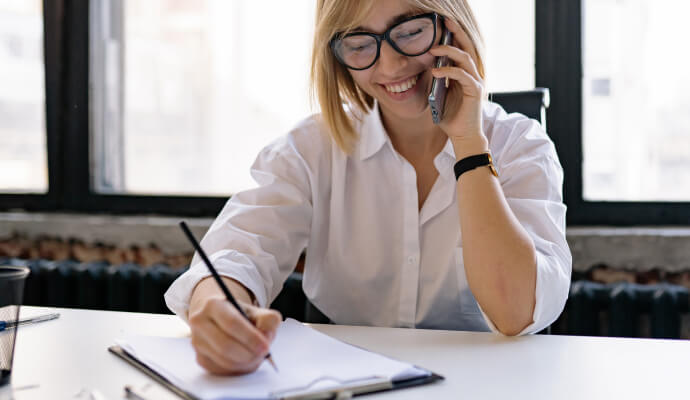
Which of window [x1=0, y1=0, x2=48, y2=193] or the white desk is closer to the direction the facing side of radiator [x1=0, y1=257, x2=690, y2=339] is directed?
the white desk

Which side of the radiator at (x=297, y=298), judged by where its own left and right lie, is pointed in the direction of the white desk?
front

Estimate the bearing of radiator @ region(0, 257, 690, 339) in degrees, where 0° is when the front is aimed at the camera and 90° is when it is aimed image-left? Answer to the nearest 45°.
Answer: approximately 0°

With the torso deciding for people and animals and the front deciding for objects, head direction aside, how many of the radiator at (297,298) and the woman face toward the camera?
2

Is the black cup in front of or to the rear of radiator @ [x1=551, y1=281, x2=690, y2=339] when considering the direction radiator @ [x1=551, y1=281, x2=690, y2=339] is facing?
in front

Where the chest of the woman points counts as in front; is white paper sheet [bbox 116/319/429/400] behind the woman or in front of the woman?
in front
